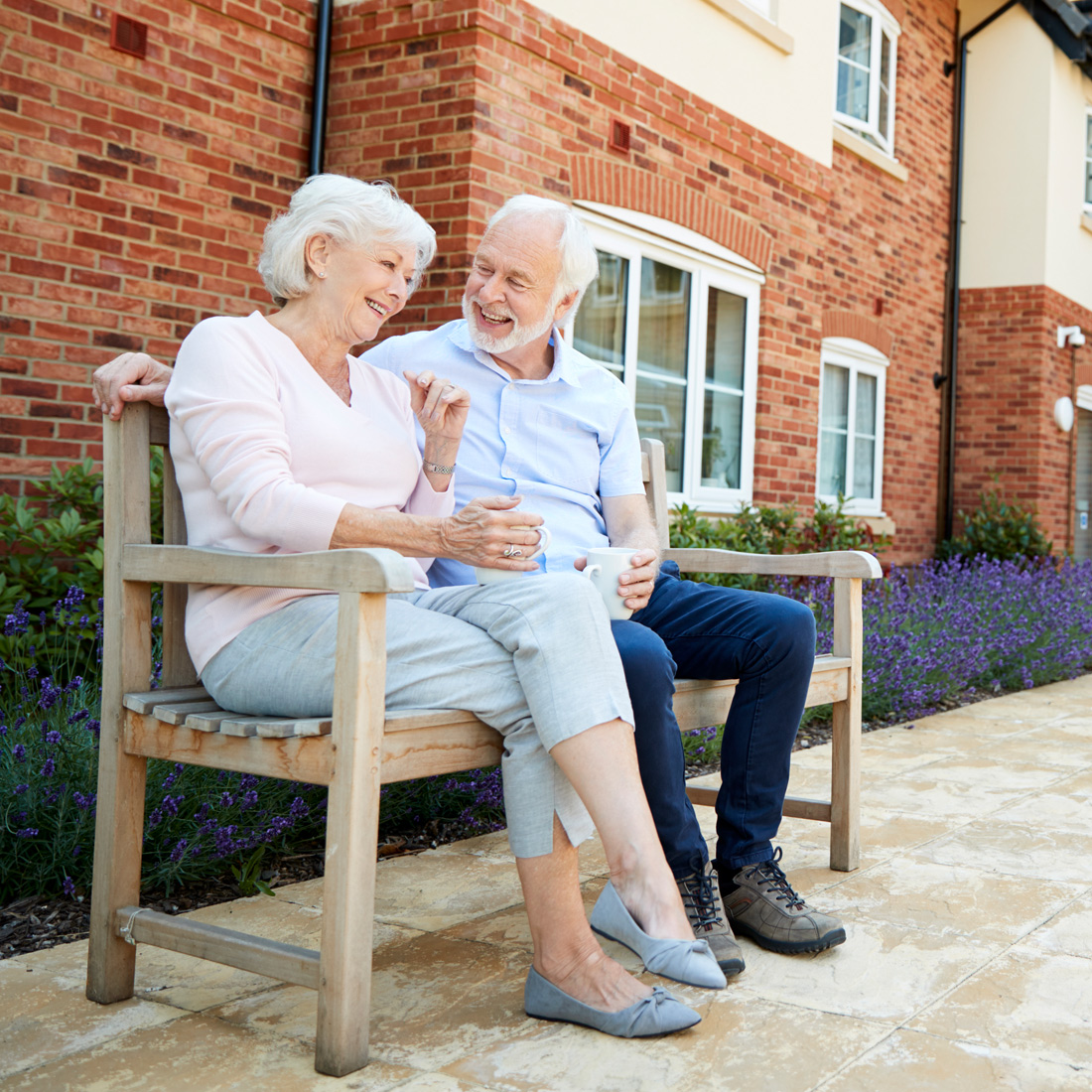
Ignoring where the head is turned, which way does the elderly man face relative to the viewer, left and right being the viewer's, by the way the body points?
facing the viewer

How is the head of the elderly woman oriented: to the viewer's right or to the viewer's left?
to the viewer's right

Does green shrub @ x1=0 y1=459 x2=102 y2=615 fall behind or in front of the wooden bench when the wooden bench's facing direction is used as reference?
behind

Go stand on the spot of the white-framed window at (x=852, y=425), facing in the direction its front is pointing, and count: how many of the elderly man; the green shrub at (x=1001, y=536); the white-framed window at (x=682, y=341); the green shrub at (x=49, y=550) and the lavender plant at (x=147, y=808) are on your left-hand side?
1

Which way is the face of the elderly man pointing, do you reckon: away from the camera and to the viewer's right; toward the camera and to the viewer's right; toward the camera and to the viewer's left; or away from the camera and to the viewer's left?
toward the camera and to the viewer's left

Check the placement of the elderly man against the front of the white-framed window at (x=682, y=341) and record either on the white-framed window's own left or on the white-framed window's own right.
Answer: on the white-framed window's own right

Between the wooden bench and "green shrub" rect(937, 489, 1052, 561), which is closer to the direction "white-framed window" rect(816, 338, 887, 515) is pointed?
the wooden bench

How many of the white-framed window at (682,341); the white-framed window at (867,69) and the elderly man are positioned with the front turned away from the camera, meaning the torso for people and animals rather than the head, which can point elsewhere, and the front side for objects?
0

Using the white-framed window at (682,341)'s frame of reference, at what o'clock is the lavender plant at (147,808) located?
The lavender plant is roughly at 2 o'clock from the white-framed window.

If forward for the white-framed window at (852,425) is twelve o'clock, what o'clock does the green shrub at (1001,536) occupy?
The green shrub is roughly at 9 o'clock from the white-framed window.

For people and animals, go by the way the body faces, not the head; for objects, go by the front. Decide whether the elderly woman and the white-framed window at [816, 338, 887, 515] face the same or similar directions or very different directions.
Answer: same or similar directions

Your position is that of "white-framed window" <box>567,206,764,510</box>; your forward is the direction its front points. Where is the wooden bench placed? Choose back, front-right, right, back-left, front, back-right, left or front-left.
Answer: front-right

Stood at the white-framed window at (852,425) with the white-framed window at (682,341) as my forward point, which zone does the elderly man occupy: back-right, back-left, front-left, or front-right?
front-left

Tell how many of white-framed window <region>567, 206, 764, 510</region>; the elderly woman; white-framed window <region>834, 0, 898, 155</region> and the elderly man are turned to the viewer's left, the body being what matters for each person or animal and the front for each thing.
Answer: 0

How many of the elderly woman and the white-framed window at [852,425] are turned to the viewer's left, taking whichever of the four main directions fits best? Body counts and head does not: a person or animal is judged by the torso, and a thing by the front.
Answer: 0

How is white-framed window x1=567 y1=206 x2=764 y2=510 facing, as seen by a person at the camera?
facing the viewer and to the right of the viewer
